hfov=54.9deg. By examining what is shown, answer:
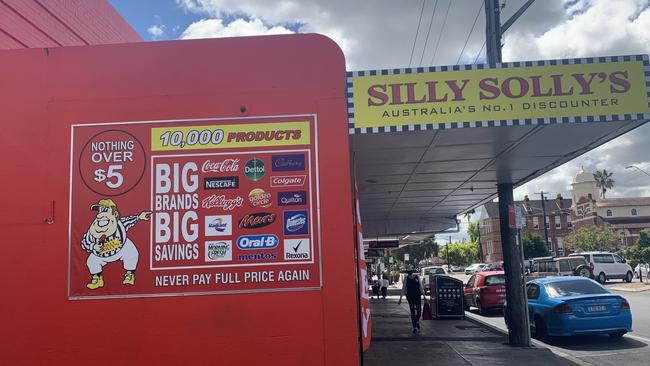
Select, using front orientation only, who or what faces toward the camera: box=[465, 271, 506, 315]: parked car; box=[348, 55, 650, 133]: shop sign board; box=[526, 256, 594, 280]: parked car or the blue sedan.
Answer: the shop sign board

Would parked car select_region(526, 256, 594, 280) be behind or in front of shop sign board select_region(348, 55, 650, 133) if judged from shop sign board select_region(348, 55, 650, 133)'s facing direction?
behind

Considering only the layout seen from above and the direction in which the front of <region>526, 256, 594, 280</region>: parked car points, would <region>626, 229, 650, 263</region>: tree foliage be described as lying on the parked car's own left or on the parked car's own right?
on the parked car's own right

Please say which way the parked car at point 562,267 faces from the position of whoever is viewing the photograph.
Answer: facing to the left of the viewer
